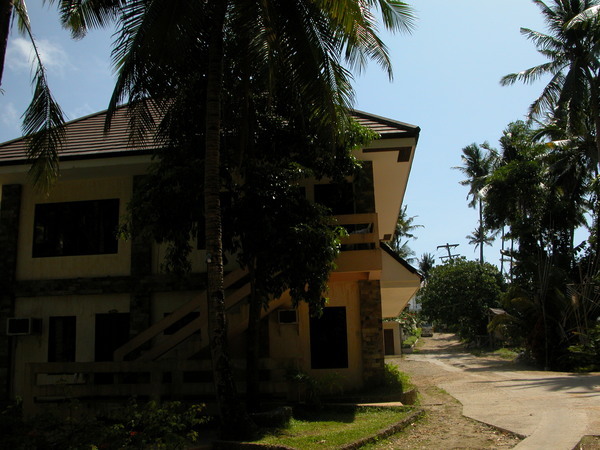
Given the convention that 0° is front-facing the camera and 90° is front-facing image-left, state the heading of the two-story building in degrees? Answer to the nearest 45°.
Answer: approximately 0°

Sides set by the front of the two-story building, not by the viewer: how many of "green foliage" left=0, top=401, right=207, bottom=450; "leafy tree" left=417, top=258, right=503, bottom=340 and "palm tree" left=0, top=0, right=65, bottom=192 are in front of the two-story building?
2

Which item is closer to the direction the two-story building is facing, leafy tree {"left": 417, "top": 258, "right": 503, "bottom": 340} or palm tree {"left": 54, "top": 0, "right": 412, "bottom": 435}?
the palm tree

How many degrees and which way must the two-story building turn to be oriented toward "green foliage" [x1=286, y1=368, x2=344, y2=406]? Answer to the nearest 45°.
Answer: approximately 45° to its left

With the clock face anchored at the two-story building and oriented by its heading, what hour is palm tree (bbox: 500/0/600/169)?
The palm tree is roughly at 8 o'clock from the two-story building.

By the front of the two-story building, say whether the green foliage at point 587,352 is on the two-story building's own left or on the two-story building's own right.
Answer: on the two-story building's own left

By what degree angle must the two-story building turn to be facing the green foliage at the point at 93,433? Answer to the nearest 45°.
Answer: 0° — it already faces it

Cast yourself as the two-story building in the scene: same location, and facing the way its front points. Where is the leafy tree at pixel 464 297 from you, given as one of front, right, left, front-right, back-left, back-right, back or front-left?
back-left

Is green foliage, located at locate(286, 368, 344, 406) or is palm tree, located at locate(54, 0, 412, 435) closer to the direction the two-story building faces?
the palm tree

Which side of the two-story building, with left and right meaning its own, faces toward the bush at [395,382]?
left
